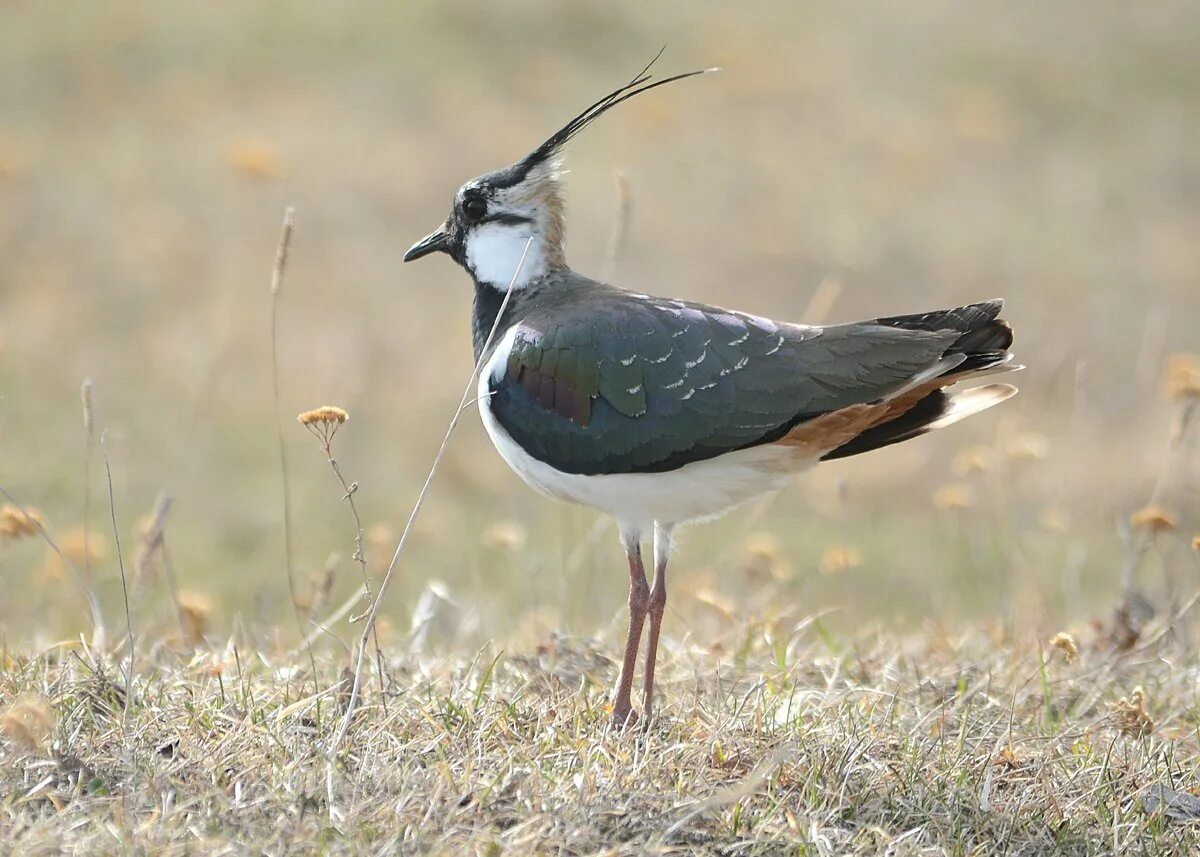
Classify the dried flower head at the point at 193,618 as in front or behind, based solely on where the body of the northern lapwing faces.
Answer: in front

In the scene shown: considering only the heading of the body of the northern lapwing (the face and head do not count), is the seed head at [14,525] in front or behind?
in front

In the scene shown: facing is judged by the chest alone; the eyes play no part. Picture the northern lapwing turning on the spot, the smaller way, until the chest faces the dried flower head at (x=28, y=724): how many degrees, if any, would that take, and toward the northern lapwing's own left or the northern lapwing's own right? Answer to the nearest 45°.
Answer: approximately 45° to the northern lapwing's own left

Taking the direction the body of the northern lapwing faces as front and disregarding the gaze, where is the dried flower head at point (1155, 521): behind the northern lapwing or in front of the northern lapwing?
behind

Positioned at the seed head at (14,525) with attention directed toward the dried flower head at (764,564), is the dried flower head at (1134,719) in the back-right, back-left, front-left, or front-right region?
front-right

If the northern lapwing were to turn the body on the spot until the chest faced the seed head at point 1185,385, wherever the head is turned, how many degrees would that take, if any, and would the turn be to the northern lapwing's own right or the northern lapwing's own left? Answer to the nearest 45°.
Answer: approximately 135° to the northern lapwing's own right

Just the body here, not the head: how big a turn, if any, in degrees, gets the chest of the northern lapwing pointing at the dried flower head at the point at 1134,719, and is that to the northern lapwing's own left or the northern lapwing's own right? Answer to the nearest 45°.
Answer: approximately 180°

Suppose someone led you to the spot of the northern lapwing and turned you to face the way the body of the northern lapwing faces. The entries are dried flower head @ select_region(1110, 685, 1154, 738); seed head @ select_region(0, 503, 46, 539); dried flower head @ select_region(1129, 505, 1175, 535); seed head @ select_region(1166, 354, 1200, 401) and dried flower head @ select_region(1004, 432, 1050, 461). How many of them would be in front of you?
1

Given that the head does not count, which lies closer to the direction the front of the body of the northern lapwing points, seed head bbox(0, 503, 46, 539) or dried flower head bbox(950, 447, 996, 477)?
the seed head

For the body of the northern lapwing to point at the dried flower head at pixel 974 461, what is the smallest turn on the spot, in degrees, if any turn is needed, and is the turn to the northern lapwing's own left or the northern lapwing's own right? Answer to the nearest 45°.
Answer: approximately 135° to the northern lapwing's own right

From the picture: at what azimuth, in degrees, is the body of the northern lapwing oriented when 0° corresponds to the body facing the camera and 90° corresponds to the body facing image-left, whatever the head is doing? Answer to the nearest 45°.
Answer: approximately 90°
